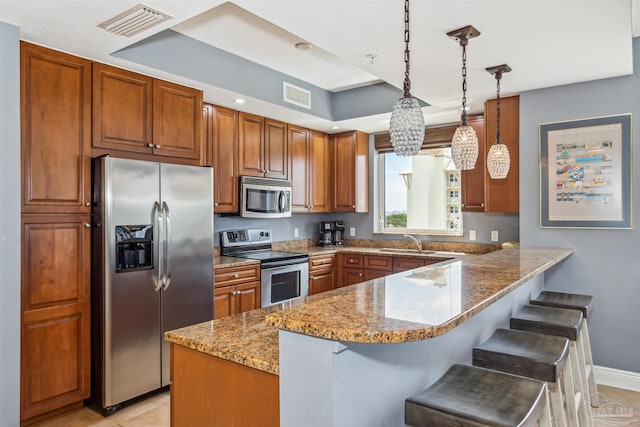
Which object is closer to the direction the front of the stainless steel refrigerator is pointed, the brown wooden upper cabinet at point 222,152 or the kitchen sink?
the kitchen sink

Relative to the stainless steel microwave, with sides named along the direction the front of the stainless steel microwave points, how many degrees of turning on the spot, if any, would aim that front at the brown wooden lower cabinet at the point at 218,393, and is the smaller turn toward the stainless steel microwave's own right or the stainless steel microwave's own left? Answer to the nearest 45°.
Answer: approximately 45° to the stainless steel microwave's own right

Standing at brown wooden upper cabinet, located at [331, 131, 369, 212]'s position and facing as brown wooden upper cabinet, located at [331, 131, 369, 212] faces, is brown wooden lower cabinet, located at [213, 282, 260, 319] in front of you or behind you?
in front

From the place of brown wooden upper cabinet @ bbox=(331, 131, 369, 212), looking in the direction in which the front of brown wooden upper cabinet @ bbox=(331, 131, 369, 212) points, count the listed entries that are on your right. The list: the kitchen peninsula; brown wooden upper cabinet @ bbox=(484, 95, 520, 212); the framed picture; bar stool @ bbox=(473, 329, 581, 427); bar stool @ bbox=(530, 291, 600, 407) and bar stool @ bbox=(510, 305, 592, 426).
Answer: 0

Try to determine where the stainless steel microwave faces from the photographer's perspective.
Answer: facing the viewer and to the right of the viewer

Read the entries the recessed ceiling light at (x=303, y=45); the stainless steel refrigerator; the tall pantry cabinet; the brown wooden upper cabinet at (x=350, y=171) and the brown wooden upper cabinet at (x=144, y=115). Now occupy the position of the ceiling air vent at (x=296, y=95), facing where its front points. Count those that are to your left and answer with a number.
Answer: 1

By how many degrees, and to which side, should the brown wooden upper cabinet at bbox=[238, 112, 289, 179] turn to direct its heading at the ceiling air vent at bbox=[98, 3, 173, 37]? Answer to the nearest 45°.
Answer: approximately 45° to its right

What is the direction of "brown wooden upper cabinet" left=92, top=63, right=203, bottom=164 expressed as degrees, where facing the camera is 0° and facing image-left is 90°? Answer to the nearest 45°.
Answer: approximately 315°

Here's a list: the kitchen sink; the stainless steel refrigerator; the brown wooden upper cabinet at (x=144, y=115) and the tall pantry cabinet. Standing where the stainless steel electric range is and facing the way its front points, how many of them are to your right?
3

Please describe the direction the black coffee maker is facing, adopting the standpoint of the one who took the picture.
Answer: facing the viewer

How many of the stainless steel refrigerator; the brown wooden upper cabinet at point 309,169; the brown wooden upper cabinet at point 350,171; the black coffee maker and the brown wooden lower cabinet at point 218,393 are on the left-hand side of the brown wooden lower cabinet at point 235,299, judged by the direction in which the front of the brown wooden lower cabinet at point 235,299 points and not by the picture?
3

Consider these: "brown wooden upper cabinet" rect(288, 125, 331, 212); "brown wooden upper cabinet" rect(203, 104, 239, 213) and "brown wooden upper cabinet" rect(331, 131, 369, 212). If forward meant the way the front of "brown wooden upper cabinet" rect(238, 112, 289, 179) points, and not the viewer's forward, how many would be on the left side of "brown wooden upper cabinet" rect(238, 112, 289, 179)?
2

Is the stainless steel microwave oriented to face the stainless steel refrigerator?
no
